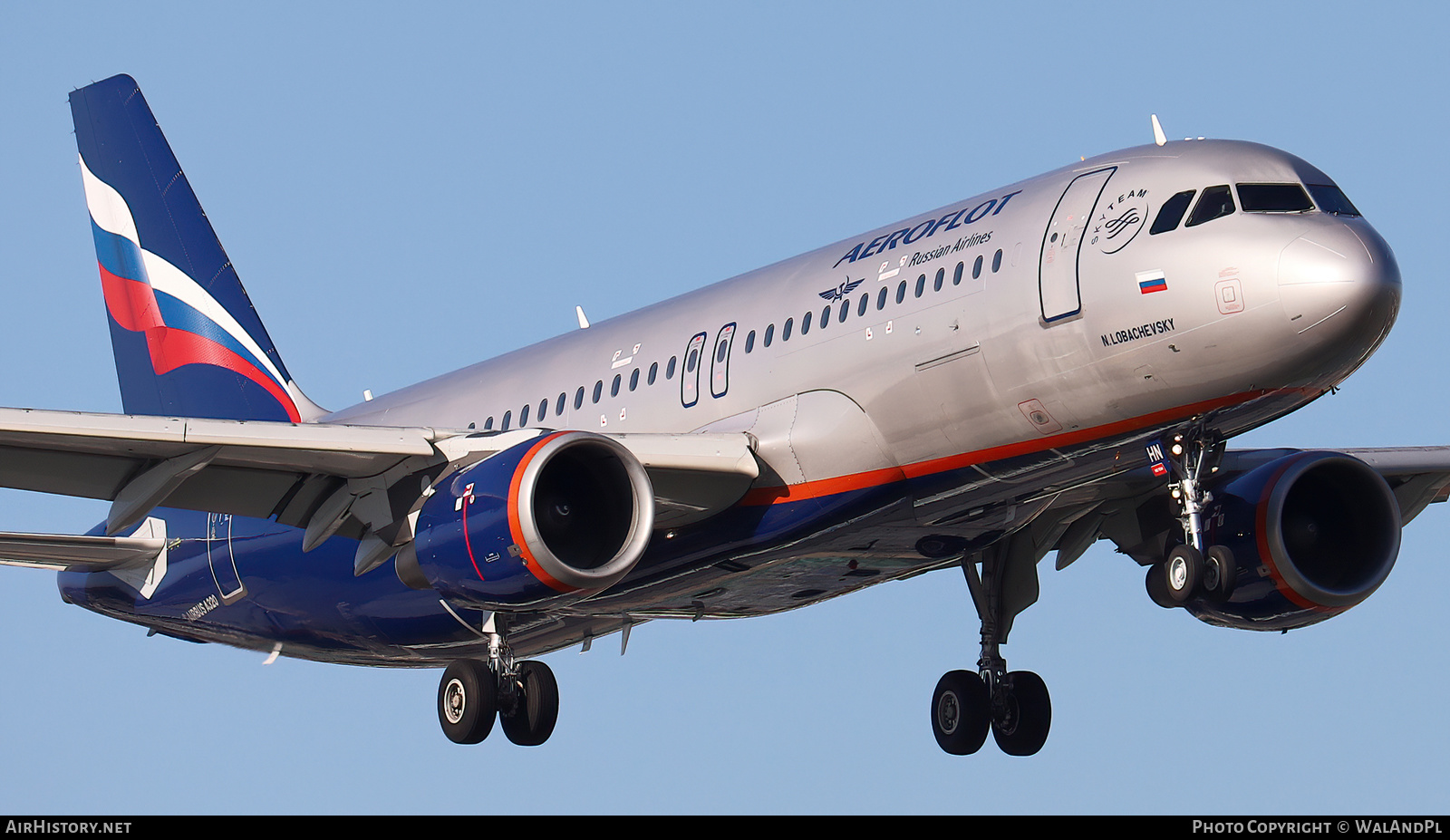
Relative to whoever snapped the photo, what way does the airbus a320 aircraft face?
facing the viewer and to the right of the viewer
